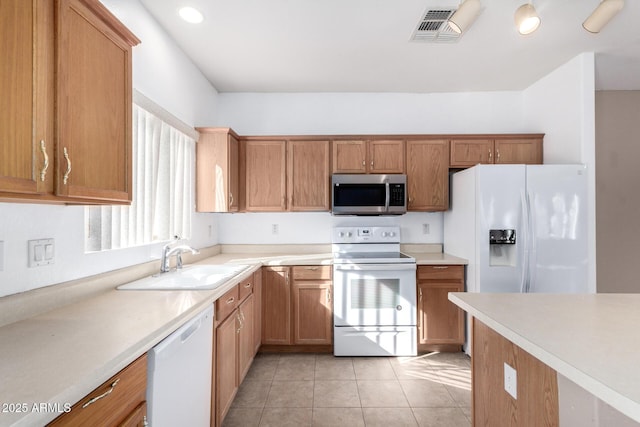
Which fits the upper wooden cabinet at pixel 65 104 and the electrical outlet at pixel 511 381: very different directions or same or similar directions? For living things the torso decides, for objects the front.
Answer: very different directions

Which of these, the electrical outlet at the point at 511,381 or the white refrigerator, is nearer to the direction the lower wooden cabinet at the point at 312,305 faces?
the electrical outlet

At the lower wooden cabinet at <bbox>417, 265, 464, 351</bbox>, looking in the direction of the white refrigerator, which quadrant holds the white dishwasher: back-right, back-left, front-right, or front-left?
back-right

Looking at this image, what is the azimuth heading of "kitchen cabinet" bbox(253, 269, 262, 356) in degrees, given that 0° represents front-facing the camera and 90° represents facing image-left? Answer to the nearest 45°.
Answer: approximately 270°

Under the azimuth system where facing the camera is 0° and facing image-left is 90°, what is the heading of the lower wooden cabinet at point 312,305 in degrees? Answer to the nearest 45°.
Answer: approximately 0°

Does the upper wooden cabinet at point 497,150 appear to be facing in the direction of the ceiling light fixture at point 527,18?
yes

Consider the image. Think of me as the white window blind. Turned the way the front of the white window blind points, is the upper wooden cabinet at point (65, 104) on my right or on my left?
on my right

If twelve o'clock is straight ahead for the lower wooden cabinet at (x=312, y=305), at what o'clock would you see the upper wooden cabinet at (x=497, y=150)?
The upper wooden cabinet is roughly at 9 o'clock from the lower wooden cabinet.
